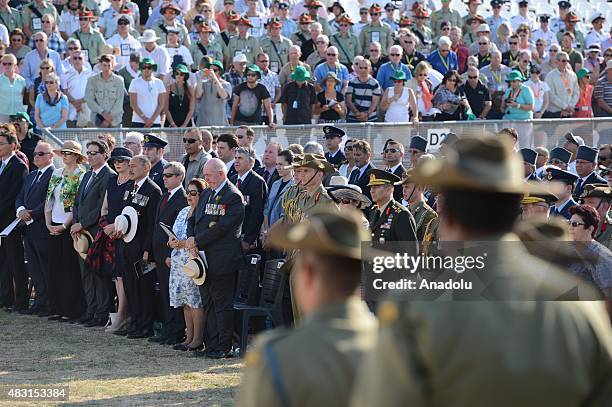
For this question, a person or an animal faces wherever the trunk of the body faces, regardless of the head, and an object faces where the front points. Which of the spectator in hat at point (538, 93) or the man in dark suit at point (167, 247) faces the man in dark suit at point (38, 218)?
the spectator in hat

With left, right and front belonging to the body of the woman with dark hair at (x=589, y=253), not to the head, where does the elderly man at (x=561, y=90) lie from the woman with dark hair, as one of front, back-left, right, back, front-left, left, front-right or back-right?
back-right

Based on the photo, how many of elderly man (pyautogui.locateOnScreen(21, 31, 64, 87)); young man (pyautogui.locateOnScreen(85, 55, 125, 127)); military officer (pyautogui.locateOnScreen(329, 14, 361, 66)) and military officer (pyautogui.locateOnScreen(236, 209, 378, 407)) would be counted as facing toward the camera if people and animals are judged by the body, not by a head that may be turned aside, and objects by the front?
3

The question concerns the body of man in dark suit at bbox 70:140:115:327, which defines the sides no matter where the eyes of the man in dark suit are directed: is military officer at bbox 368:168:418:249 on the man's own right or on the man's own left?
on the man's own left

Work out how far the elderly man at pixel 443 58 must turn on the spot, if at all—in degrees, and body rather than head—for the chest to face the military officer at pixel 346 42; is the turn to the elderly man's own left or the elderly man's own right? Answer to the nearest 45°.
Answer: approximately 90° to the elderly man's own right

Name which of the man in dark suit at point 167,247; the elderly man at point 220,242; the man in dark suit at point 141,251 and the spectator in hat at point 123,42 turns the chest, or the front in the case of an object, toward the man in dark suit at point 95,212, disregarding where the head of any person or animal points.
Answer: the spectator in hat

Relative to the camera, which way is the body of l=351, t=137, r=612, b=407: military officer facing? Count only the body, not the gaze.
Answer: away from the camera

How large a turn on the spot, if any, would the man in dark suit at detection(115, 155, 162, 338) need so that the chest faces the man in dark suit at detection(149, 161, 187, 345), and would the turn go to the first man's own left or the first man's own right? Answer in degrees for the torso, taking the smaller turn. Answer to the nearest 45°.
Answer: approximately 90° to the first man's own left

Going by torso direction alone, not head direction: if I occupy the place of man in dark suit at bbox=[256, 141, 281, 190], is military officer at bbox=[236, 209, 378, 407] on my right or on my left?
on my left
